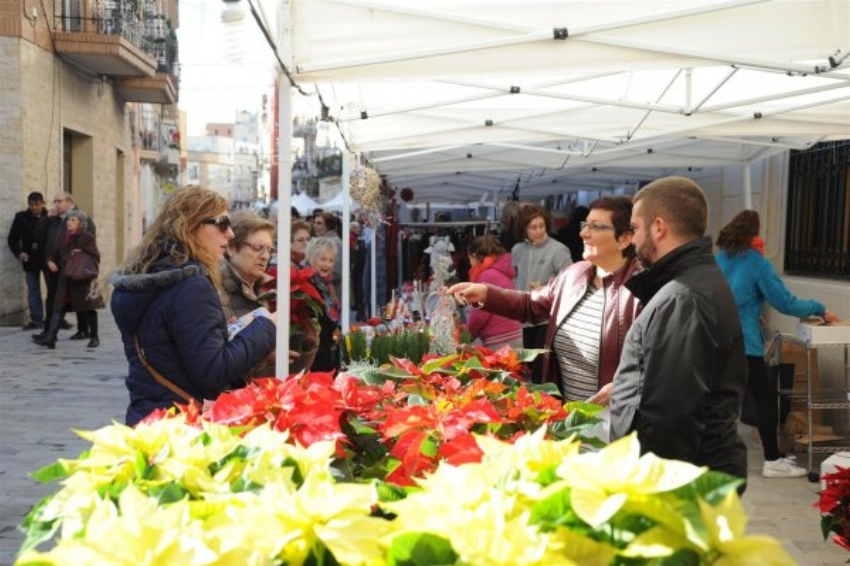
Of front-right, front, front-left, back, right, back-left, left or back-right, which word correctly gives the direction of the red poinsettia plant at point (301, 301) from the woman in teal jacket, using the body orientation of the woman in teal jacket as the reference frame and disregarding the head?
back-right

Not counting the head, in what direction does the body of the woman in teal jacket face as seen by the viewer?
to the viewer's right

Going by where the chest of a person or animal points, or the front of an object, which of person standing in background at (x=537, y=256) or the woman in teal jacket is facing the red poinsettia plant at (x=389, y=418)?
the person standing in background

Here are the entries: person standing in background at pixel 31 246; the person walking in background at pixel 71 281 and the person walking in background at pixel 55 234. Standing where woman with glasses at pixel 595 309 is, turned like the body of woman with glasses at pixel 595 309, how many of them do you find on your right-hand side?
3

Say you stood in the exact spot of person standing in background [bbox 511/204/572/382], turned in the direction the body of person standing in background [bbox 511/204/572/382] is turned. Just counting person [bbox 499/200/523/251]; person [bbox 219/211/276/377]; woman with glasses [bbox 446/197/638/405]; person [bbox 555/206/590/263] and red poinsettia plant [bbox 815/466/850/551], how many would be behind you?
2

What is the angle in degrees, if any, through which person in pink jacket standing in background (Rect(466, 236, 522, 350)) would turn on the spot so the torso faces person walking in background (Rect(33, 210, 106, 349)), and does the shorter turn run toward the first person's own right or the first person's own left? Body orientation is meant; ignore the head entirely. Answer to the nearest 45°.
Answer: approximately 45° to the first person's own right

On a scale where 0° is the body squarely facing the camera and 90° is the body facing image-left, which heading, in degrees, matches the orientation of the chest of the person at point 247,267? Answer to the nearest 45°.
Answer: approximately 315°

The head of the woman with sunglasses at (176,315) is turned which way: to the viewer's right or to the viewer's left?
to the viewer's right

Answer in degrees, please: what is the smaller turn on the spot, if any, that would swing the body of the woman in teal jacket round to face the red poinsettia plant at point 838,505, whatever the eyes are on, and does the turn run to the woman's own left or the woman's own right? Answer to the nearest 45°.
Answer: approximately 90° to the woman's own right

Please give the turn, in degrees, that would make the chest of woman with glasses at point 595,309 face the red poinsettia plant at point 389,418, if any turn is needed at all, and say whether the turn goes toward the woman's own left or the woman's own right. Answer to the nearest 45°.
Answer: approximately 45° to the woman's own left
